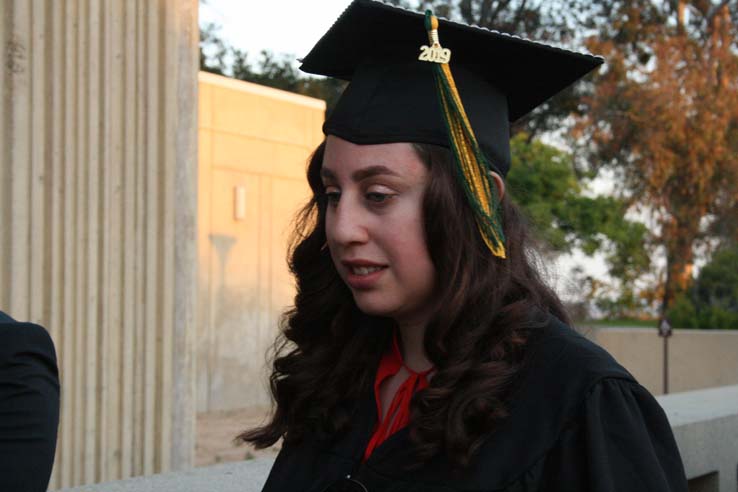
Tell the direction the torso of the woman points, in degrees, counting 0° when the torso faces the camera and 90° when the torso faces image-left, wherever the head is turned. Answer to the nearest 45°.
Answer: approximately 45°

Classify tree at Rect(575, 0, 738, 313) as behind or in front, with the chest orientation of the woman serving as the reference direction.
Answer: behind

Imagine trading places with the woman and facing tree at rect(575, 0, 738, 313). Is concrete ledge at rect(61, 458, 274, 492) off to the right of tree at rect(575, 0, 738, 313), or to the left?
left
